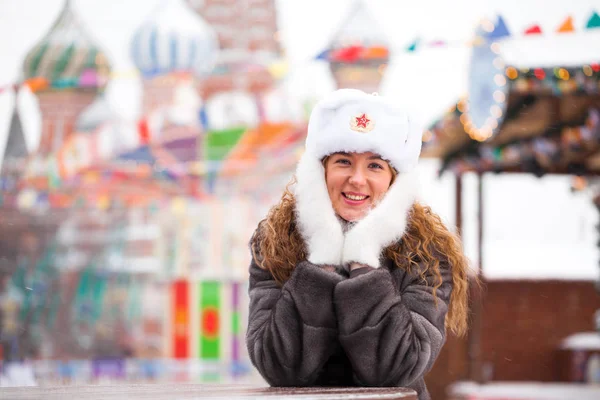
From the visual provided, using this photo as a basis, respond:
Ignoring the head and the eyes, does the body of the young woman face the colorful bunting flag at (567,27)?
no

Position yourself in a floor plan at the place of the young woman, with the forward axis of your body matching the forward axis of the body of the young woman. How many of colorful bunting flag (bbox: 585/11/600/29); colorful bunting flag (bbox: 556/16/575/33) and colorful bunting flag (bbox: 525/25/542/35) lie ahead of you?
0

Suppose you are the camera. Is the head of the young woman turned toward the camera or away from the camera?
toward the camera

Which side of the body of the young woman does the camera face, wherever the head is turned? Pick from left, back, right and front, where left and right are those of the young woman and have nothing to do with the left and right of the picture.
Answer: front

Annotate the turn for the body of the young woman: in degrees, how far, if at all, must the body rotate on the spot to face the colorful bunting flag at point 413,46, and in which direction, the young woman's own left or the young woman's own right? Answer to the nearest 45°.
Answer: approximately 180°

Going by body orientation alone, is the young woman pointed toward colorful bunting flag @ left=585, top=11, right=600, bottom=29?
no

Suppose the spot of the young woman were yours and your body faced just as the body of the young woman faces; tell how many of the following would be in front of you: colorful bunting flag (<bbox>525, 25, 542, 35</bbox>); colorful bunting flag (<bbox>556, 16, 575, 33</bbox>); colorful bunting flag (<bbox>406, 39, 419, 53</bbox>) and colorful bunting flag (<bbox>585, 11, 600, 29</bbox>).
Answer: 0

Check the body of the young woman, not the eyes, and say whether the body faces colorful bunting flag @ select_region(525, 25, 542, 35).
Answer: no

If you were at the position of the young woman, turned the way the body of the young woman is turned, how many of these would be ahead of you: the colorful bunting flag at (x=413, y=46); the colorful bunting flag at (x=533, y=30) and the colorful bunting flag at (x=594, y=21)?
0
